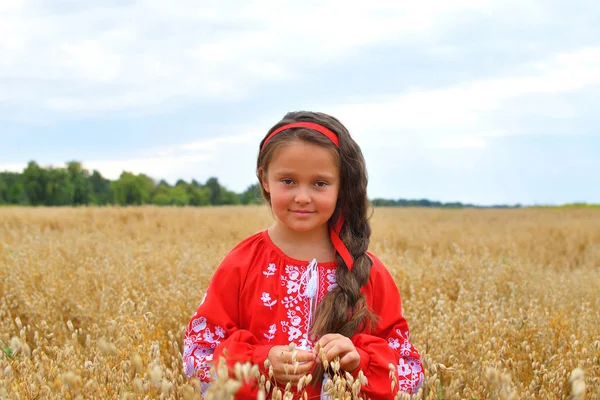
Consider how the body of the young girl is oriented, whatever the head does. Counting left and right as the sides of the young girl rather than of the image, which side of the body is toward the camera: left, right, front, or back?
front

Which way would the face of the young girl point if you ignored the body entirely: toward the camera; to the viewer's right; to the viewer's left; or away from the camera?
toward the camera
